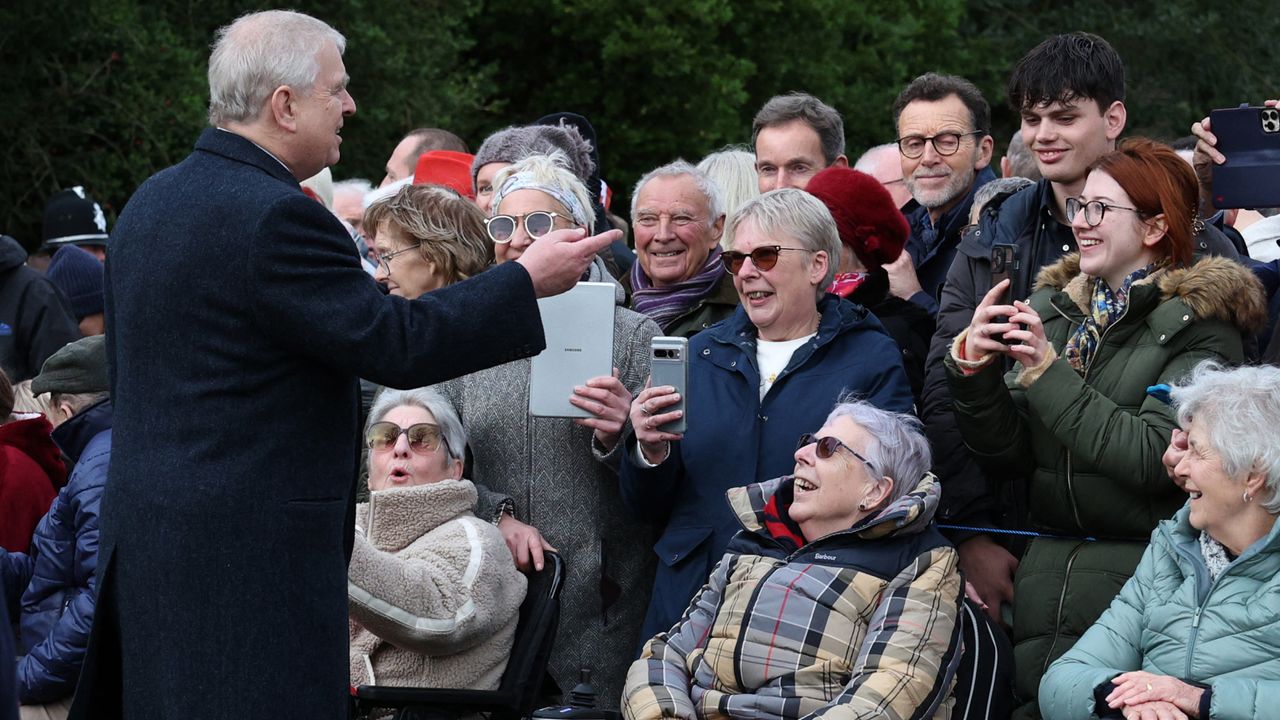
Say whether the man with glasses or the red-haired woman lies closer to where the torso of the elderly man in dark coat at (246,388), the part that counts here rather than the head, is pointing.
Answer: the man with glasses

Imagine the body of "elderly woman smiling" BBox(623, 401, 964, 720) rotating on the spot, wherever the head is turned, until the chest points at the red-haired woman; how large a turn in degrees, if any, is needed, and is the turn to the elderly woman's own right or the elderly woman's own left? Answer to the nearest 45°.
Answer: approximately 180°

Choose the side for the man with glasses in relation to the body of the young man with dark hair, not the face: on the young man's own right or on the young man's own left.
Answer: on the young man's own right

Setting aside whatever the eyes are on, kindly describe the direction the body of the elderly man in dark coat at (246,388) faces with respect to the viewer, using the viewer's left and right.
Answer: facing away from the viewer and to the right of the viewer

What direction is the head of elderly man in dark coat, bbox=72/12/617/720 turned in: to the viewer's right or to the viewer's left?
to the viewer's right

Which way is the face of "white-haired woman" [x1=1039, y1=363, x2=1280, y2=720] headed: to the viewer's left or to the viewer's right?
to the viewer's left
